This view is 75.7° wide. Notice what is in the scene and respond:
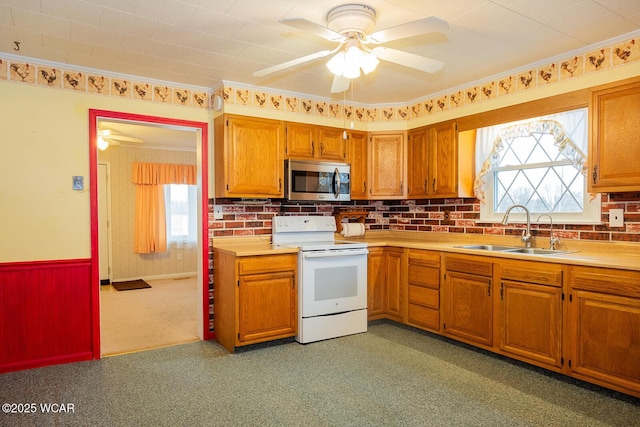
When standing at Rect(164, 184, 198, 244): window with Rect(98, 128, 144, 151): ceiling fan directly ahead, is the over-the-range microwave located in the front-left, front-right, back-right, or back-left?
front-left

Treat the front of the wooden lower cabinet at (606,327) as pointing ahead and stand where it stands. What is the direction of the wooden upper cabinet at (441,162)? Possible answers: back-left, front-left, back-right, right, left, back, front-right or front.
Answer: right

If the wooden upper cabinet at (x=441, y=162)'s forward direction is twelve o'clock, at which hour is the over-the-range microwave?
The over-the-range microwave is roughly at 1 o'clock from the wooden upper cabinet.

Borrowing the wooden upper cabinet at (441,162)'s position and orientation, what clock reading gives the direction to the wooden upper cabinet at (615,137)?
the wooden upper cabinet at (615,137) is roughly at 9 o'clock from the wooden upper cabinet at (441,162).

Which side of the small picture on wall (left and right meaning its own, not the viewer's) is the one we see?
front

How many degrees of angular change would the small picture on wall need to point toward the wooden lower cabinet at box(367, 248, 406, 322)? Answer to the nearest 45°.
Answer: approximately 90° to its left

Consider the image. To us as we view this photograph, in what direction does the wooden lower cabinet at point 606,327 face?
facing the viewer and to the left of the viewer

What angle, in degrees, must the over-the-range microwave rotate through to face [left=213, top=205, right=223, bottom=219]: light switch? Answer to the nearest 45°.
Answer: approximately 135° to its right

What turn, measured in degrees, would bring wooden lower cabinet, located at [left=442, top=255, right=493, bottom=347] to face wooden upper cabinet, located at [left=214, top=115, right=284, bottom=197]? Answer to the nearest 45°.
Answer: approximately 45° to its right

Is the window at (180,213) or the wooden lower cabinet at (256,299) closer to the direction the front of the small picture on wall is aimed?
the wooden lower cabinet

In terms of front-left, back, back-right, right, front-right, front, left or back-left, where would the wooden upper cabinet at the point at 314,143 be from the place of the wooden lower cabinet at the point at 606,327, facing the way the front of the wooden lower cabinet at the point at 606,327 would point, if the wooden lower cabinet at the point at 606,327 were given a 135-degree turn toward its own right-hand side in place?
left

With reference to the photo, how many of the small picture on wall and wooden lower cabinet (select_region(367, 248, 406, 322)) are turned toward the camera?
2

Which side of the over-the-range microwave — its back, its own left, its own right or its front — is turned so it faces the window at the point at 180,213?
back

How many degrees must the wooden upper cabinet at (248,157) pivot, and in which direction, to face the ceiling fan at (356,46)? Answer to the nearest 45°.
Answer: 0° — it already faces it
